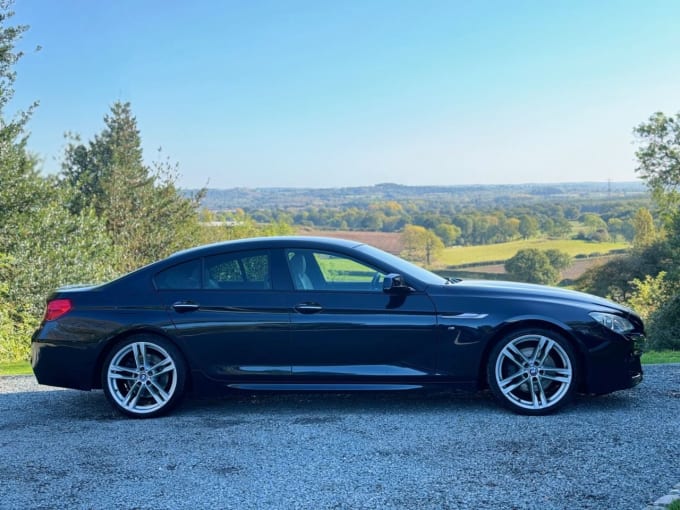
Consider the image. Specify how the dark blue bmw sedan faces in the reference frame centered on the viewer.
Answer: facing to the right of the viewer

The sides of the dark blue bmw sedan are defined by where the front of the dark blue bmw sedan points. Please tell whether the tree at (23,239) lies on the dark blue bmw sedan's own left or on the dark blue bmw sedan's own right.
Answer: on the dark blue bmw sedan's own left

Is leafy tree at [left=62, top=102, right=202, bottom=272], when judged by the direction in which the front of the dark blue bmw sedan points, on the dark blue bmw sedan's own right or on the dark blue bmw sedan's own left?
on the dark blue bmw sedan's own left

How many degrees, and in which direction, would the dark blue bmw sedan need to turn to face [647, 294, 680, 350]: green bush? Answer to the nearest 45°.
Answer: approximately 45° to its left

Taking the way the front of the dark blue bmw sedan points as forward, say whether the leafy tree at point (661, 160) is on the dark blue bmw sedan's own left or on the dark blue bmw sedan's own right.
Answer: on the dark blue bmw sedan's own left

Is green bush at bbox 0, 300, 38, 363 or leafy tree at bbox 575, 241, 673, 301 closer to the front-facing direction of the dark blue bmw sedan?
the leafy tree

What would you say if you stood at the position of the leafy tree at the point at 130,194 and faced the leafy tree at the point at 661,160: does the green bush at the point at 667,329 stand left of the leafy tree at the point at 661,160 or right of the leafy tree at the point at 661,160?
right

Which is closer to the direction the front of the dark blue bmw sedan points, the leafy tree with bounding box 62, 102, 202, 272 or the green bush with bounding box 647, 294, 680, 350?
the green bush
